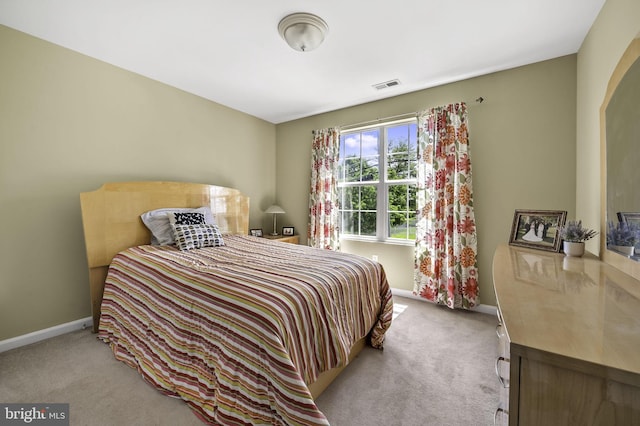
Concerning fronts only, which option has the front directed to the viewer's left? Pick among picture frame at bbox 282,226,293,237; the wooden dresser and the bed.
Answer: the wooden dresser

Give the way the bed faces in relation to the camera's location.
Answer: facing the viewer and to the right of the viewer

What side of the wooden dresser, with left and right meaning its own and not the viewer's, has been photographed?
left

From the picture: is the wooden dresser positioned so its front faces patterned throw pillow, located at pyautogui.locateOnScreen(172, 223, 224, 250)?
yes

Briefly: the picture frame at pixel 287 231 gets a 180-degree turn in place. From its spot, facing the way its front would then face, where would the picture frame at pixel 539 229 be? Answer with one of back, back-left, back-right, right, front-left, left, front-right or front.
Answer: back-right

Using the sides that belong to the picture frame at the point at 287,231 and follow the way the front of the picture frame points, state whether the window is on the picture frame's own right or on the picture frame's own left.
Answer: on the picture frame's own left

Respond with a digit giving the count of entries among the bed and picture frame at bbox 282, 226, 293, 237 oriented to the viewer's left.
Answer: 0

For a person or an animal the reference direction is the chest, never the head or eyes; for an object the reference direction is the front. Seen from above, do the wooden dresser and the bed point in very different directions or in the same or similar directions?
very different directions

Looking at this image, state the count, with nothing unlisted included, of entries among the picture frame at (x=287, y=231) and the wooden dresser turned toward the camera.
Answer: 1

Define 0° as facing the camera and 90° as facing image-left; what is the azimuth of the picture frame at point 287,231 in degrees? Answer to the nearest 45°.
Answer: approximately 0°

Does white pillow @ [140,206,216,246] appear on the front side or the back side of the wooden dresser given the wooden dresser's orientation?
on the front side

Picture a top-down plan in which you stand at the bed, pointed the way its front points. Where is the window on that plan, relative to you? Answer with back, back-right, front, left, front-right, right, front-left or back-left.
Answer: left
